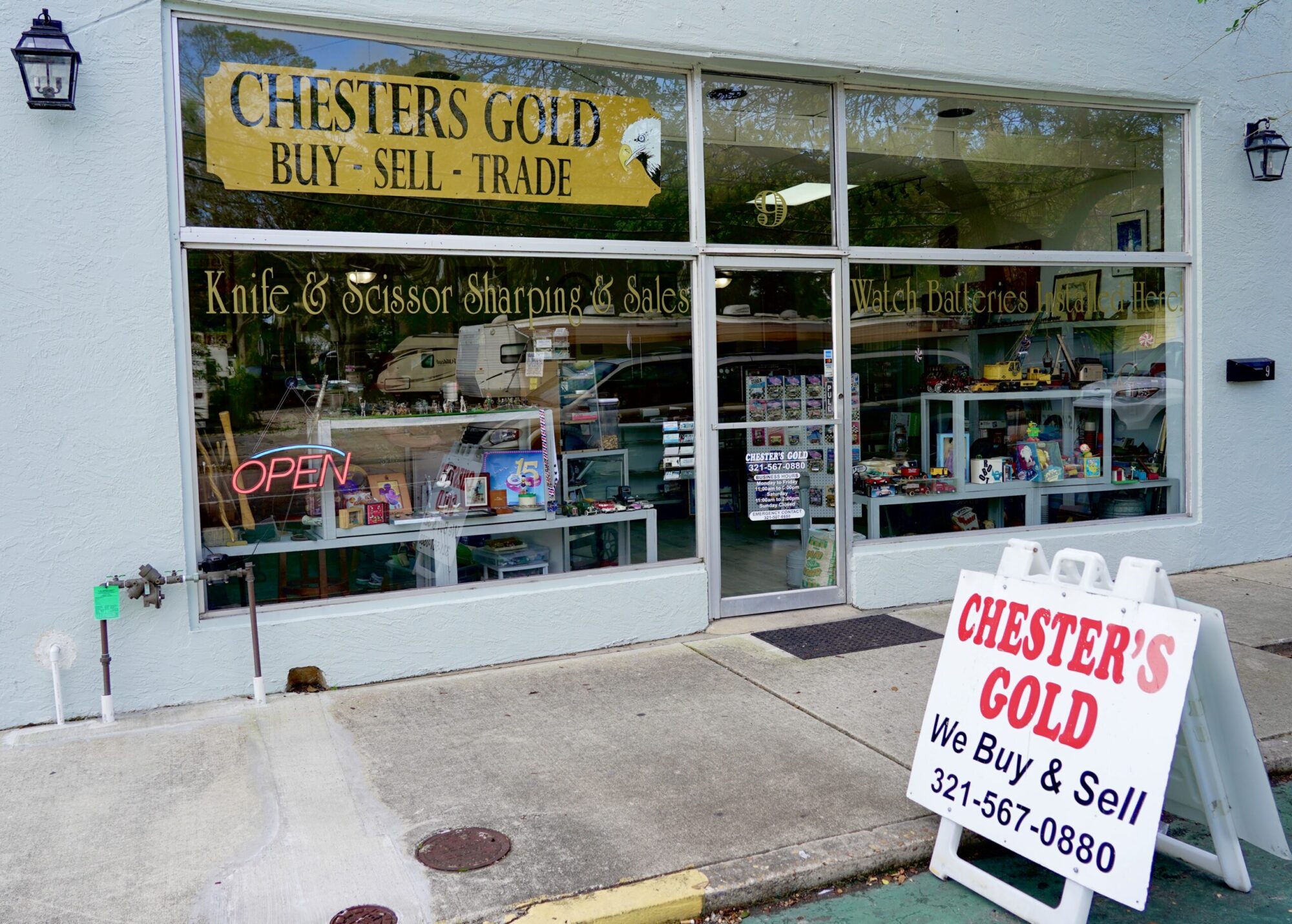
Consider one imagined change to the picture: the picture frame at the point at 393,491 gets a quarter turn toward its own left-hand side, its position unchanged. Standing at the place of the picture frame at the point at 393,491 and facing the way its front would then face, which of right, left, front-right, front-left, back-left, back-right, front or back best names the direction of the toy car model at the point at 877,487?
front

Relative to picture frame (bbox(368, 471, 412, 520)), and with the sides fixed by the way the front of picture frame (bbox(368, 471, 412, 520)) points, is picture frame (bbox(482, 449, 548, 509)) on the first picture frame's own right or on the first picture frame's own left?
on the first picture frame's own left

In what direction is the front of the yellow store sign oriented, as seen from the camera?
facing the viewer and to the right of the viewer

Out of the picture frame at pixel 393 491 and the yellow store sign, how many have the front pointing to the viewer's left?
0

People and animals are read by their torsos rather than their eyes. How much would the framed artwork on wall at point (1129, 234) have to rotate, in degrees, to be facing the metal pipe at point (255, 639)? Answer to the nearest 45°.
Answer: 0° — it already faces it

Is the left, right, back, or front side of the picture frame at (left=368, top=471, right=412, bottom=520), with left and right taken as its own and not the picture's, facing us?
front

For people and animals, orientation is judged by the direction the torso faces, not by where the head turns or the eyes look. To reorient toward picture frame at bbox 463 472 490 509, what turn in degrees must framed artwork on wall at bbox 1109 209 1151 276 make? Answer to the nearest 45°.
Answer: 0° — it already faces it

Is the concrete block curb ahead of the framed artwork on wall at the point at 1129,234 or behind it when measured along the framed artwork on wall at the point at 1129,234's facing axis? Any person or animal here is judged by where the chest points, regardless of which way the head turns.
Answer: ahead

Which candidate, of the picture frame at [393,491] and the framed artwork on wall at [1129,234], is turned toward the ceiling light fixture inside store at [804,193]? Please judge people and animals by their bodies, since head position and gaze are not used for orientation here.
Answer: the framed artwork on wall

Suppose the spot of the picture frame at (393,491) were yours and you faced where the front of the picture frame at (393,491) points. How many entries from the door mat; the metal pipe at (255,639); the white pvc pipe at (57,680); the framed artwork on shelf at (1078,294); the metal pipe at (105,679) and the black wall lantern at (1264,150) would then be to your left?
3

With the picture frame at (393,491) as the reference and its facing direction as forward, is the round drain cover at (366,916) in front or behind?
in front

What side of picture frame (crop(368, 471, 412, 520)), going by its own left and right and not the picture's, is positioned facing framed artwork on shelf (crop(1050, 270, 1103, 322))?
left

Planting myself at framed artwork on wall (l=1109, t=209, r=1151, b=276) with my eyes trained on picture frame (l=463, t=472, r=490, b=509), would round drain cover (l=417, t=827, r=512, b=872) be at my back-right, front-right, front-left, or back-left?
front-left

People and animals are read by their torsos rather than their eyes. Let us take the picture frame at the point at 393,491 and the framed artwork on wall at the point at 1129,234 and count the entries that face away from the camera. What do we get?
0
